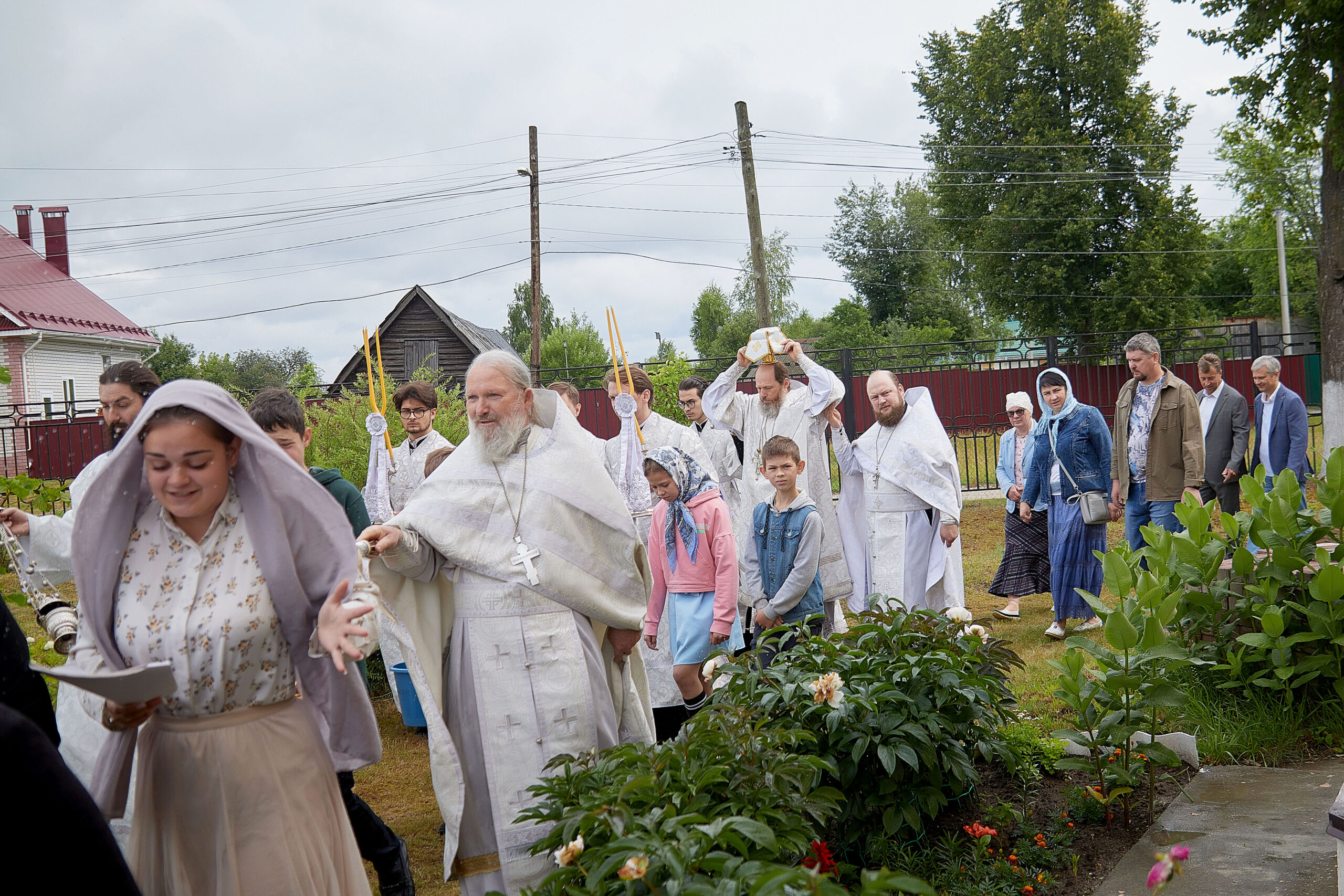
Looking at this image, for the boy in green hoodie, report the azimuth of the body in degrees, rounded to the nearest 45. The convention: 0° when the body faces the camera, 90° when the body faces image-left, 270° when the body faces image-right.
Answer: approximately 45°

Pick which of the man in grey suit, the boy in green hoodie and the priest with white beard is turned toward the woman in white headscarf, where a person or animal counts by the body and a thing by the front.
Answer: the man in grey suit

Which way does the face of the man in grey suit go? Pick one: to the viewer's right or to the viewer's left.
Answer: to the viewer's left

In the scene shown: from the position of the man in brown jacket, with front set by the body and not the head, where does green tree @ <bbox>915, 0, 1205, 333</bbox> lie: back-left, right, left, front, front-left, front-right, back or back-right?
back-right

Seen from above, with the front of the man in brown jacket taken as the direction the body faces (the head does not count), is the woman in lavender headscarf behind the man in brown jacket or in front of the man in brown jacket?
in front

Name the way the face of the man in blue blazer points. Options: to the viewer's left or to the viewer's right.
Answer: to the viewer's left

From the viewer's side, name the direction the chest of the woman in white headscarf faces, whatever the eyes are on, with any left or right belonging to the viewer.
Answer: facing the viewer and to the left of the viewer

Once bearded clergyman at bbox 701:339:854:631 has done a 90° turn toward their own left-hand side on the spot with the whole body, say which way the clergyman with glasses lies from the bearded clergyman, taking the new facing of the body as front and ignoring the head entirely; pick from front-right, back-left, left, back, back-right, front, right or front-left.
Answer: back-right

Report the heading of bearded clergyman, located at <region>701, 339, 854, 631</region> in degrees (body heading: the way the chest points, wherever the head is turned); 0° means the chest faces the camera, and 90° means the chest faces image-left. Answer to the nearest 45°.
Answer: approximately 45°

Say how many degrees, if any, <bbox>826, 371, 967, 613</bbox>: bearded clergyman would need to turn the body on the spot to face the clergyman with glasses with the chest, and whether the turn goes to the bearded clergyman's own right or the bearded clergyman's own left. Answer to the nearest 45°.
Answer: approximately 45° to the bearded clergyman's own right

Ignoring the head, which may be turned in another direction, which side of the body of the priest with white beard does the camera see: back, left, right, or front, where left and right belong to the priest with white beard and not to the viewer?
front

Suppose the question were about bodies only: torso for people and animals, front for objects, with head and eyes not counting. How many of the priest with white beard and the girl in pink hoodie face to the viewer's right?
0

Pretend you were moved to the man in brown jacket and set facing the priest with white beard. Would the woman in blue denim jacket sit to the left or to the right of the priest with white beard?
right

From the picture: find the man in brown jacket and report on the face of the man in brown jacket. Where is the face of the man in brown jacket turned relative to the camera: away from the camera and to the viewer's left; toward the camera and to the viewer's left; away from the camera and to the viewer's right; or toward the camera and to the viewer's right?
toward the camera and to the viewer's left
